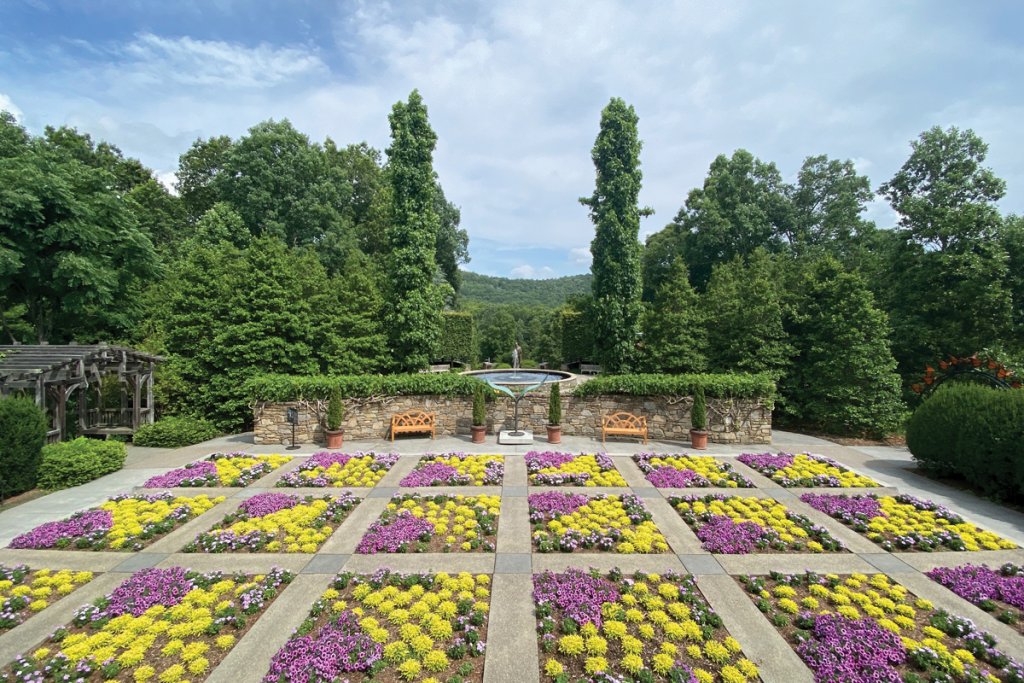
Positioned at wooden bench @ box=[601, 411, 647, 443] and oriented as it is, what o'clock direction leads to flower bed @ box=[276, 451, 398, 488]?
The flower bed is roughly at 2 o'clock from the wooden bench.

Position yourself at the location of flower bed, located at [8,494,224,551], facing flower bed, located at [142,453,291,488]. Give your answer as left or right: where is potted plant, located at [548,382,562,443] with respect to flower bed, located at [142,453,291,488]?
right

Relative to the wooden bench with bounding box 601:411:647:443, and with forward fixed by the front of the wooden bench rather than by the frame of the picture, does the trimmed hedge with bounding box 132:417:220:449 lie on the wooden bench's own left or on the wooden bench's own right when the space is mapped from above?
on the wooden bench's own right

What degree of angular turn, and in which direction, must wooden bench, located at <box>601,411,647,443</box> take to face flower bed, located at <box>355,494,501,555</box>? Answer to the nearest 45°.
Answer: approximately 45° to its right

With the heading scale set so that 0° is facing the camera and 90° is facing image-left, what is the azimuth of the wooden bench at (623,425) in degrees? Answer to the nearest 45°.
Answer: approximately 0°

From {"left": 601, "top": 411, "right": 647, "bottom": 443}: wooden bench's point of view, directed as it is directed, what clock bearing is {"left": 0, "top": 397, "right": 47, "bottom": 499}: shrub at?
The shrub is roughly at 2 o'clock from the wooden bench.

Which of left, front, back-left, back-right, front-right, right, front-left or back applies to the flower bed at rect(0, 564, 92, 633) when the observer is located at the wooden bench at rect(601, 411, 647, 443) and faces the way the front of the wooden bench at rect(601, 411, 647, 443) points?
front-right

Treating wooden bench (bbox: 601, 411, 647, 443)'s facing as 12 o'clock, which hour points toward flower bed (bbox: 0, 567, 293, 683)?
The flower bed is roughly at 1 o'clock from the wooden bench.

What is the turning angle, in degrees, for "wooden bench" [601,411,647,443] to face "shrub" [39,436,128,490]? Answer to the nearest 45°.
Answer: approximately 45° to its right

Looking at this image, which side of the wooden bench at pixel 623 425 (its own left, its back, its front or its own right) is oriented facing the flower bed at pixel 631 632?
front

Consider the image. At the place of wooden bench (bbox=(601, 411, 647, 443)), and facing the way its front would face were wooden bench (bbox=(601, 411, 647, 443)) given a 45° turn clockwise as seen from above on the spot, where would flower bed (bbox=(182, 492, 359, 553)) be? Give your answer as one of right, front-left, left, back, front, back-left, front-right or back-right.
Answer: front
